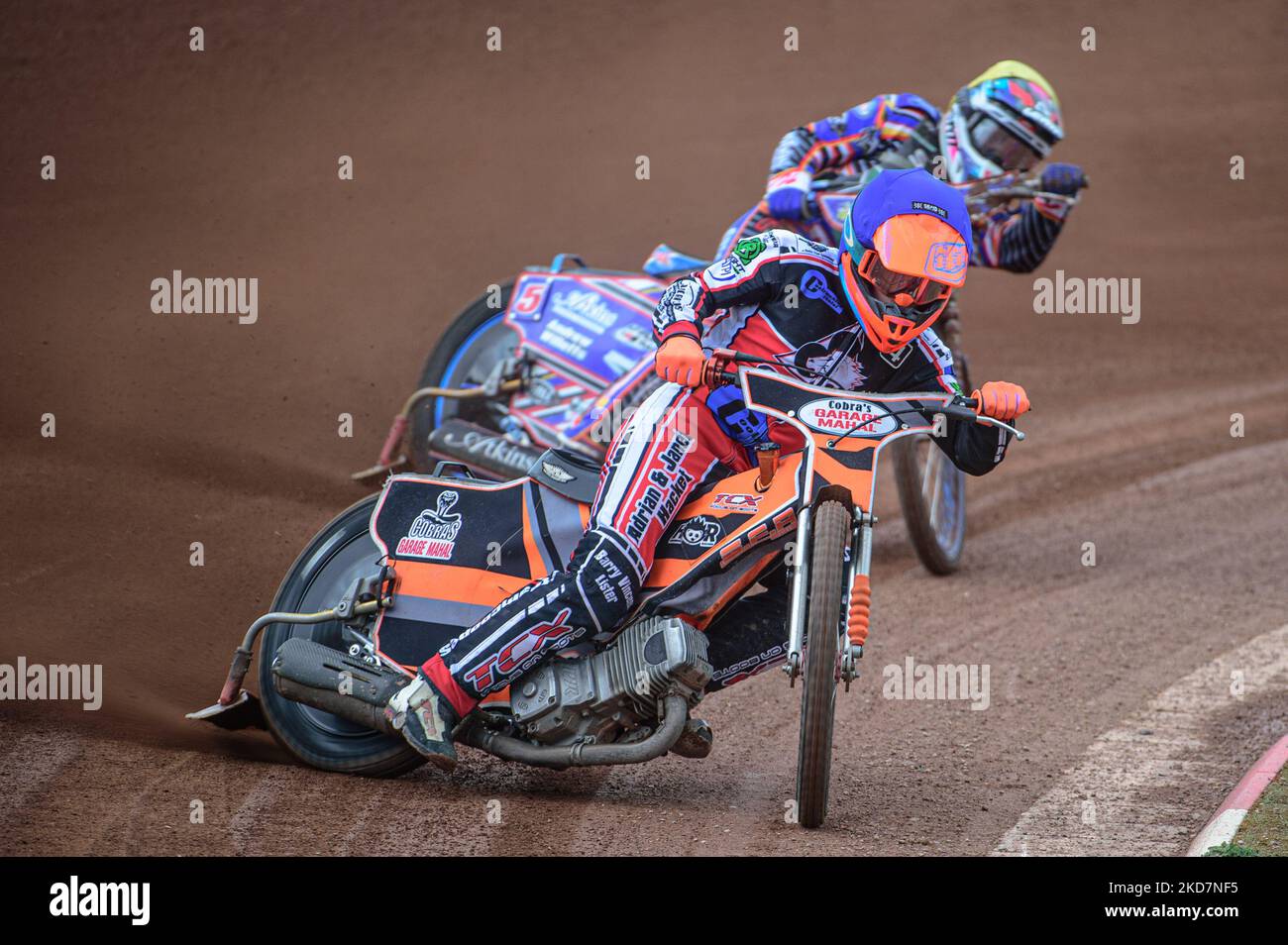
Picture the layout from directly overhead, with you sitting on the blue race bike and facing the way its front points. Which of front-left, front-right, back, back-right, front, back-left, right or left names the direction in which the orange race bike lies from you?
front-right

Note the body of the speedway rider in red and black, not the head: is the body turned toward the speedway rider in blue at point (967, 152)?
no

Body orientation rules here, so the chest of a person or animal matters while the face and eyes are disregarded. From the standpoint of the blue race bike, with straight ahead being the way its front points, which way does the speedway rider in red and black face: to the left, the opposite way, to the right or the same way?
the same way

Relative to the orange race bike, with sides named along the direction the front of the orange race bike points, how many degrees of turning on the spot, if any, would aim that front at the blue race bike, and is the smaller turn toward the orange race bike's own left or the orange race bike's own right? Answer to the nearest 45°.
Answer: approximately 135° to the orange race bike's own left

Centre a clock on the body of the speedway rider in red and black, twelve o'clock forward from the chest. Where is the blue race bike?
The blue race bike is roughly at 7 o'clock from the speedway rider in red and black.

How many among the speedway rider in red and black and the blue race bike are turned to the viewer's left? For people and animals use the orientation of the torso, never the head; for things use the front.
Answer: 0

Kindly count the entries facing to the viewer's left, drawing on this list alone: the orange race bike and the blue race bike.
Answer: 0

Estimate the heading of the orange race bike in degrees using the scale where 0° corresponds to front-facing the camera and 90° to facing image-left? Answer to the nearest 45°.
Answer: approximately 315°

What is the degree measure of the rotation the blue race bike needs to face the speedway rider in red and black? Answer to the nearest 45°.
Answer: approximately 45° to its right

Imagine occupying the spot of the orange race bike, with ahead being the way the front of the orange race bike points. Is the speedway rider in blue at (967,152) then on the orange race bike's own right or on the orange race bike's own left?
on the orange race bike's own left

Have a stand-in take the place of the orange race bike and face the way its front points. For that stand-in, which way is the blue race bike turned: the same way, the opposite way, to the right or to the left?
the same way

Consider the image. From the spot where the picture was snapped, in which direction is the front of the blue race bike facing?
facing the viewer and to the right of the viewer
